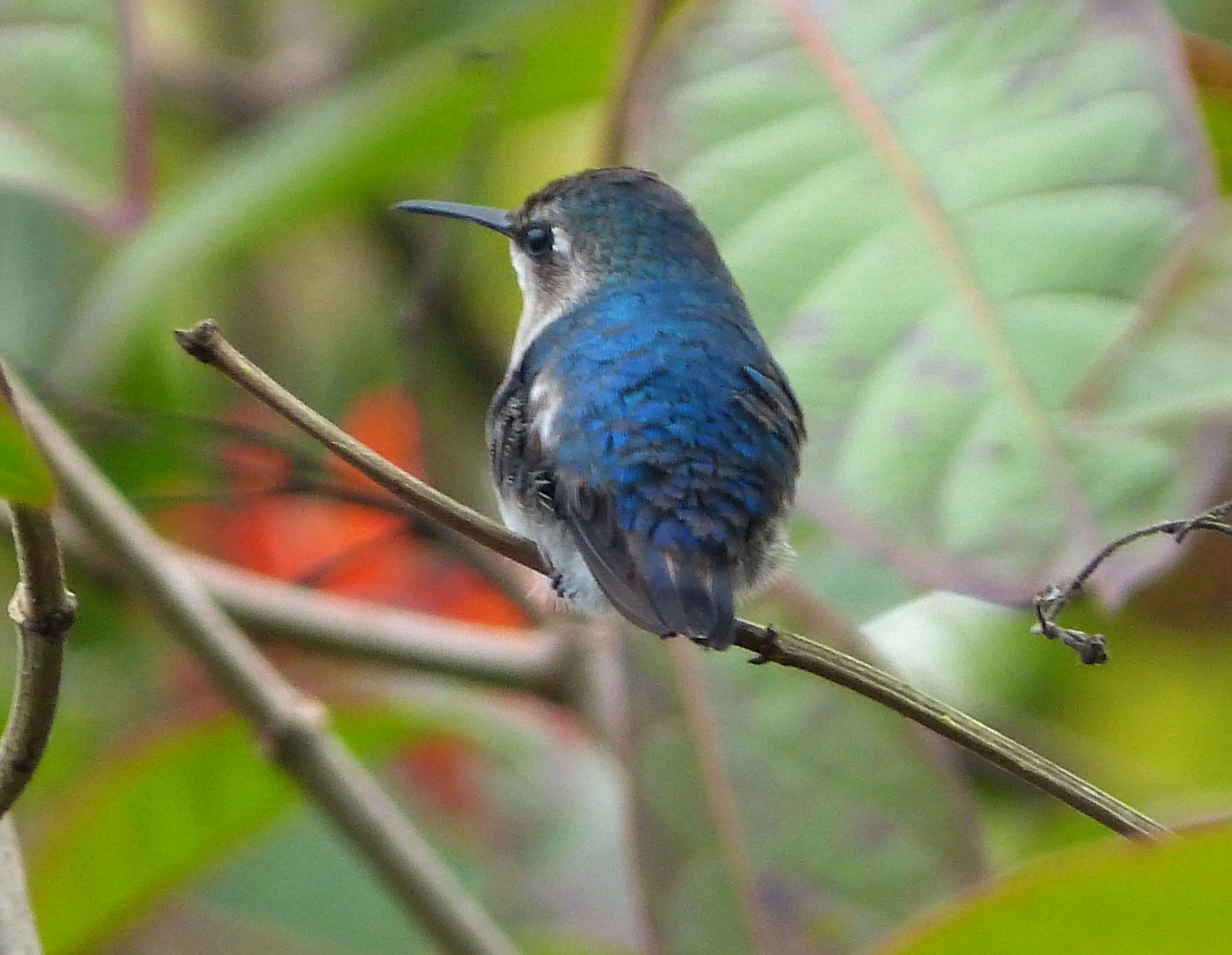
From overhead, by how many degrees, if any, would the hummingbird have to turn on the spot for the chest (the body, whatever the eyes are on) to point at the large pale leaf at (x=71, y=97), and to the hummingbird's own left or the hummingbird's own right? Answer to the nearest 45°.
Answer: approximately 45° to the hummingbird's own left

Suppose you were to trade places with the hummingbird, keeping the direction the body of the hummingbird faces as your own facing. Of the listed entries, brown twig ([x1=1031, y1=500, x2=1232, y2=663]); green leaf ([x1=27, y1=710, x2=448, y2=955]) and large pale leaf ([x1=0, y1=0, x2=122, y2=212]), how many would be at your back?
1

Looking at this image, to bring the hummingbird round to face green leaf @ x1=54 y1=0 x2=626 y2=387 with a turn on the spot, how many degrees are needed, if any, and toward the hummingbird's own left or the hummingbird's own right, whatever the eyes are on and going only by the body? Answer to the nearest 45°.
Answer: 0° — it already faces it

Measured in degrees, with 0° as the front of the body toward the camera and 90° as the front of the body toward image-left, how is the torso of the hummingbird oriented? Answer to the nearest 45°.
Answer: approximately 135°
